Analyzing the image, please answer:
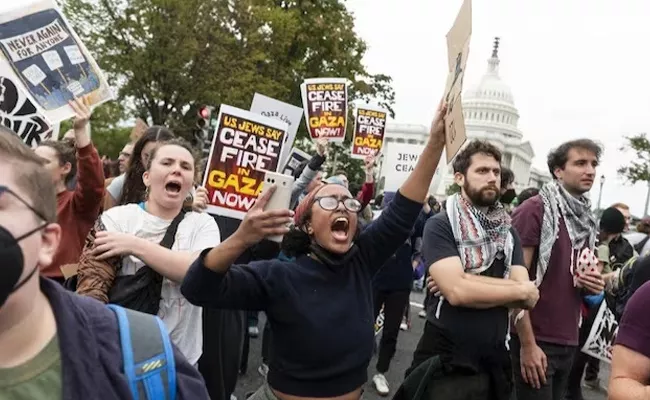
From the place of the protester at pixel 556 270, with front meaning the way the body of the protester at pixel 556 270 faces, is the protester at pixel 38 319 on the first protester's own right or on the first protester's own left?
on the first protester's own right

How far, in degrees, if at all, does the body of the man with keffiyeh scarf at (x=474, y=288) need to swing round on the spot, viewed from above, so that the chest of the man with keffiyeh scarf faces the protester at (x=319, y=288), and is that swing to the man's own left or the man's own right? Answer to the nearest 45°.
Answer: approximately 90° to the man's own right

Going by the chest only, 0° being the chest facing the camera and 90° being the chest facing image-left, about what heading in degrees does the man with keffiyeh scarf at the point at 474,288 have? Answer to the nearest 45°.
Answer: approximately 315°

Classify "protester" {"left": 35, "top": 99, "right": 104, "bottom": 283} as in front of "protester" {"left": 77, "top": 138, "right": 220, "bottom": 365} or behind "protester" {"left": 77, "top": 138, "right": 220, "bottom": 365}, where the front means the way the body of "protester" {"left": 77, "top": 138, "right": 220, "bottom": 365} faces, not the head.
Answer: behind

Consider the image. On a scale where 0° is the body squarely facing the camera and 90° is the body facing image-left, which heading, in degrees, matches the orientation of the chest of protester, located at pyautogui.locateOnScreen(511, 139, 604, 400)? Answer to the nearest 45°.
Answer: approximately 315°

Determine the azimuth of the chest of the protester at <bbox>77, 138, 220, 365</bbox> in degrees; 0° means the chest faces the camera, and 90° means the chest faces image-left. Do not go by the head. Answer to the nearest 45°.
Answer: approximately 0°

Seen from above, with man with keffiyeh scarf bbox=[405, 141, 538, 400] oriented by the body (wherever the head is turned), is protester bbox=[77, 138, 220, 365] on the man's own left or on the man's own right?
on the man's own right

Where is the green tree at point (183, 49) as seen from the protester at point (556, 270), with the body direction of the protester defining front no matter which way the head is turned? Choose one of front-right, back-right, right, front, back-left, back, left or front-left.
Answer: back
